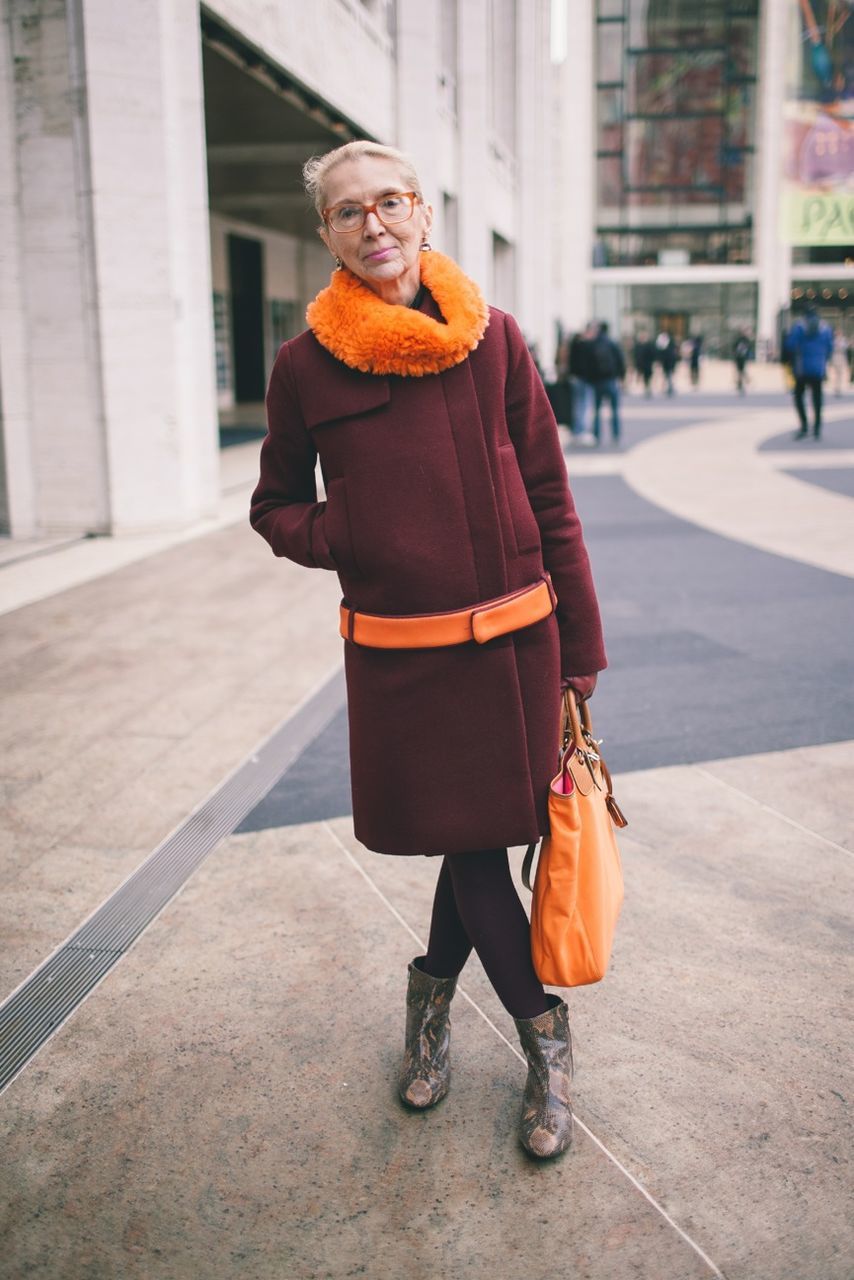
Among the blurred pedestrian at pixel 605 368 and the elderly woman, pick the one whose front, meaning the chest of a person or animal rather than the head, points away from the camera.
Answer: the blurred pedestrian

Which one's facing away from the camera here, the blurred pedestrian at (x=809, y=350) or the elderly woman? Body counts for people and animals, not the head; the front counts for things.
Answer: the blurred pedestrian

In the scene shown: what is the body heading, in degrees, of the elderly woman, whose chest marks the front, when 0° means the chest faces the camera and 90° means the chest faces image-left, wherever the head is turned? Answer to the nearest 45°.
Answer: approximately 0°

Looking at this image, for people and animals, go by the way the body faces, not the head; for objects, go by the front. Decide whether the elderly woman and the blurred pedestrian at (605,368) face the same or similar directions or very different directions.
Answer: very different directions

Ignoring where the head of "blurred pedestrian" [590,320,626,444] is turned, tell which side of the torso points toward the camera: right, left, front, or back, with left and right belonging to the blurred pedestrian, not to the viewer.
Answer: back

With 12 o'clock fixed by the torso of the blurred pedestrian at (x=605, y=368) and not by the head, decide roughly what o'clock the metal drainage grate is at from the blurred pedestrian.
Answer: The metal drainage grate is roughly at 6 o'clock from the blurred pedestrian.

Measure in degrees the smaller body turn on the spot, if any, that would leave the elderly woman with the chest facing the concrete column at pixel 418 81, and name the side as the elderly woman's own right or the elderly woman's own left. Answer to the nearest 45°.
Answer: approximately 180°

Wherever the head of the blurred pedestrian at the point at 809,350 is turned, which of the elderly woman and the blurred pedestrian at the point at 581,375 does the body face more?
the blurred pedestrian

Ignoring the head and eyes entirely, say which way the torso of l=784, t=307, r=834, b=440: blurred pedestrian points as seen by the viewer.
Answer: away from the camera

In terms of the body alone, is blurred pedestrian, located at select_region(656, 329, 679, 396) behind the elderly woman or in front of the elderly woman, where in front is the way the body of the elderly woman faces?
behind
